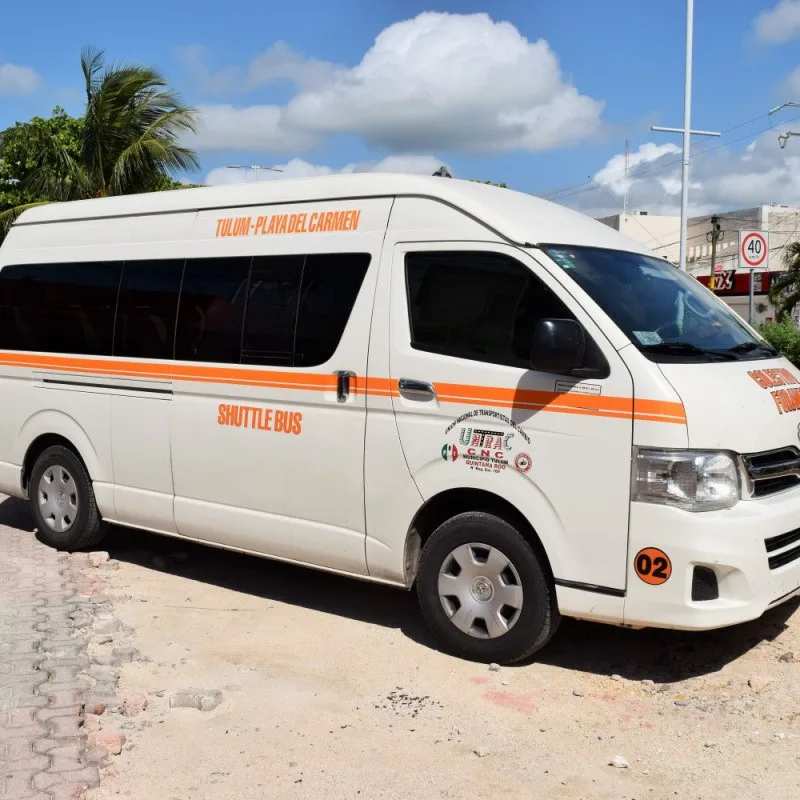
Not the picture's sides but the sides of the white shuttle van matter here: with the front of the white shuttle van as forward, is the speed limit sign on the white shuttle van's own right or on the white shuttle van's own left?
on the white shuttle van's own left

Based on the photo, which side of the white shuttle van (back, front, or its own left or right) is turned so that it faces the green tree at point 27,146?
back

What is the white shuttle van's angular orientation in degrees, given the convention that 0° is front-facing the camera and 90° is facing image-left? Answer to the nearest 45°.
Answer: approximately 315°

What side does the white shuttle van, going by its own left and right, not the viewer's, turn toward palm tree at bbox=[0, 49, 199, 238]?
back

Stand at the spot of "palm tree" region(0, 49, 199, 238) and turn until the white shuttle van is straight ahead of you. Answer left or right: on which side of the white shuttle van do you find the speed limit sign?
left

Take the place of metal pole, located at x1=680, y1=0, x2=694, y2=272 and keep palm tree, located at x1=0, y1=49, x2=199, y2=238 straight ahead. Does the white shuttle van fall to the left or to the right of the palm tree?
left

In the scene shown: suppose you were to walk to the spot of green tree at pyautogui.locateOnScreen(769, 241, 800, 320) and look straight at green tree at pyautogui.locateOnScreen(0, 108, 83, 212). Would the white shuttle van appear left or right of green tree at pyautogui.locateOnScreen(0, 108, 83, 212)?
left

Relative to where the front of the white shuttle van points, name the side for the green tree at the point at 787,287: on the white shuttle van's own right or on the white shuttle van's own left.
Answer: on the white shuttle van's own left

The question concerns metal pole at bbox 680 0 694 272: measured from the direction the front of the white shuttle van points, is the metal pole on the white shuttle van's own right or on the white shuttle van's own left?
on the white shuttle van's own left

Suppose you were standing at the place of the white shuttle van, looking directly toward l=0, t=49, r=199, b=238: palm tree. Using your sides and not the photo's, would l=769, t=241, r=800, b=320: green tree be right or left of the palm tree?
right
